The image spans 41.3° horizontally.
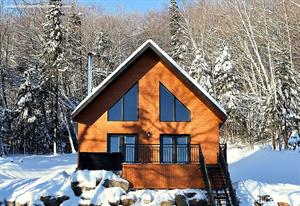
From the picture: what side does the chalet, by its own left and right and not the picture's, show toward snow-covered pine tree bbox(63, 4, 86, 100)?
back

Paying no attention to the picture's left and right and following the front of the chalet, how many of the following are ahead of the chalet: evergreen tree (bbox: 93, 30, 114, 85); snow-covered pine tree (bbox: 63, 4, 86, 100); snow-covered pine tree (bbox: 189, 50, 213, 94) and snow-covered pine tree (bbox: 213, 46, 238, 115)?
0

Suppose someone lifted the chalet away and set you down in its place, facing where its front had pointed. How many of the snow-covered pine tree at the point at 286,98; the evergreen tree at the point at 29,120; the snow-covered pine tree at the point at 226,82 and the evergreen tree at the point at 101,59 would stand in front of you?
0

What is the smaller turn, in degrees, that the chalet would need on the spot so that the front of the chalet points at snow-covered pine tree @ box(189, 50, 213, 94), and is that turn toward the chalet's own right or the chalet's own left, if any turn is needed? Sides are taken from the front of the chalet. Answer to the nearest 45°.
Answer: approximately 180°

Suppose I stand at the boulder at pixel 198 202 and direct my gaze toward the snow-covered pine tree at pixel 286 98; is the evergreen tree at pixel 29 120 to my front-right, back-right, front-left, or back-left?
front-left

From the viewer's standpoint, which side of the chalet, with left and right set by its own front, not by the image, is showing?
front

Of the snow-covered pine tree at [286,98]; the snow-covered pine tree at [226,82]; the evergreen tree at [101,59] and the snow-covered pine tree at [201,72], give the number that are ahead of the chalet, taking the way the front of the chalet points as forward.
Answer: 0

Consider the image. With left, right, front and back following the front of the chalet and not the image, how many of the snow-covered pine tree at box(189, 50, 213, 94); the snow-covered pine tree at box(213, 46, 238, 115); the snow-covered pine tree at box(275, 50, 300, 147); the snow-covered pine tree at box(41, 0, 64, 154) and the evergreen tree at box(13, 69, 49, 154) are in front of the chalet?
0

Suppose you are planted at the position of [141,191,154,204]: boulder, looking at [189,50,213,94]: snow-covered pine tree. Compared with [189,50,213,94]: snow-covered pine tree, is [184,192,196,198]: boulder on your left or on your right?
right

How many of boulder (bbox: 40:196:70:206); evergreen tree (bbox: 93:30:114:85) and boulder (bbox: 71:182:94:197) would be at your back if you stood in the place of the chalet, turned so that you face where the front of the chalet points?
1

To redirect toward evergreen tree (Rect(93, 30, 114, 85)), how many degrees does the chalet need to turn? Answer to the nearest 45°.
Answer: approximately 180°

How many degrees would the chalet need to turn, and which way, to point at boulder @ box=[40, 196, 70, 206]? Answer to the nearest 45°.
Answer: approximately 45° to its right

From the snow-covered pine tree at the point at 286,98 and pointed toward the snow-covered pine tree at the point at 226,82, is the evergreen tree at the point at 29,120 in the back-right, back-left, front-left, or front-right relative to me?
front-left

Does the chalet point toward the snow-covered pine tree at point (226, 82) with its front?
no

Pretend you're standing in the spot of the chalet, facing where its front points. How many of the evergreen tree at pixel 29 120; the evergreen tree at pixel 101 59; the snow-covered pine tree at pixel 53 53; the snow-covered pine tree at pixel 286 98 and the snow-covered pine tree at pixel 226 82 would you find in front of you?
0
